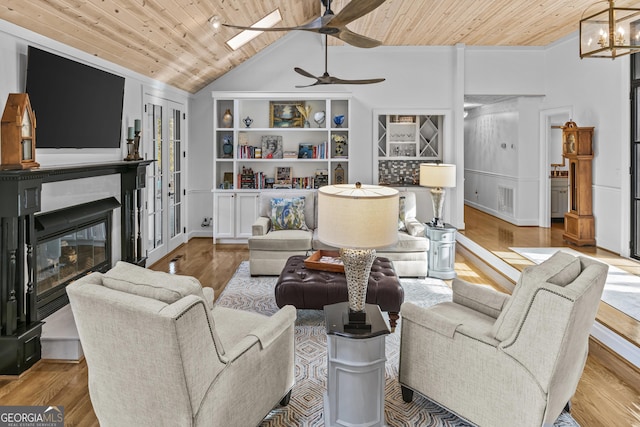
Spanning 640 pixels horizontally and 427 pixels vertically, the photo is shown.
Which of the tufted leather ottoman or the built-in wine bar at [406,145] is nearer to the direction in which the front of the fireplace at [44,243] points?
the tufted leather ottoman

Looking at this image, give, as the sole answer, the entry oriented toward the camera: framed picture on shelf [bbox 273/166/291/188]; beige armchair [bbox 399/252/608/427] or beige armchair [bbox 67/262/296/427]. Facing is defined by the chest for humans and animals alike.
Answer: the framed picture on shelf

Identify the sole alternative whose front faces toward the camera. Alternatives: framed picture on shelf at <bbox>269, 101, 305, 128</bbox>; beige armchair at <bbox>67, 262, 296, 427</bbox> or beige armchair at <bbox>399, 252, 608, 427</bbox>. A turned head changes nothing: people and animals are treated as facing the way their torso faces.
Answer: the framed picture on shelf

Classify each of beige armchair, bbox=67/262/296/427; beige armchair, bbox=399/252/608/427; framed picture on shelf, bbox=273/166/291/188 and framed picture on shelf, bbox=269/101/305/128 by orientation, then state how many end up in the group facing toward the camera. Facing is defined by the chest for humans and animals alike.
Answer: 2

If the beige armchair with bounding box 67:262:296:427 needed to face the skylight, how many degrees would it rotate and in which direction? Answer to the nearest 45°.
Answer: approximately 45° to its left

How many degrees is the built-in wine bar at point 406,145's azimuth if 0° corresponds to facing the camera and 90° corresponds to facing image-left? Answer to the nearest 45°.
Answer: approximately 0°

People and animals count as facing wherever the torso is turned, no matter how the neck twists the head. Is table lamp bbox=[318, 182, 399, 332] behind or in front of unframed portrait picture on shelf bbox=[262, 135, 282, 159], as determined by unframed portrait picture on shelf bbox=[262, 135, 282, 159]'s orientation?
in front

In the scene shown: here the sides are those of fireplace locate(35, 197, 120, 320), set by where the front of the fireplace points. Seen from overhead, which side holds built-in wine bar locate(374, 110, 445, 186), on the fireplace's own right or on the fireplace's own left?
on the fireplace's own left

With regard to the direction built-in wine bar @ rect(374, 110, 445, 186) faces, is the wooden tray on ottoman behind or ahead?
ahead

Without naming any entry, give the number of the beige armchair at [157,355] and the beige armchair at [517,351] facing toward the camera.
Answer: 0
